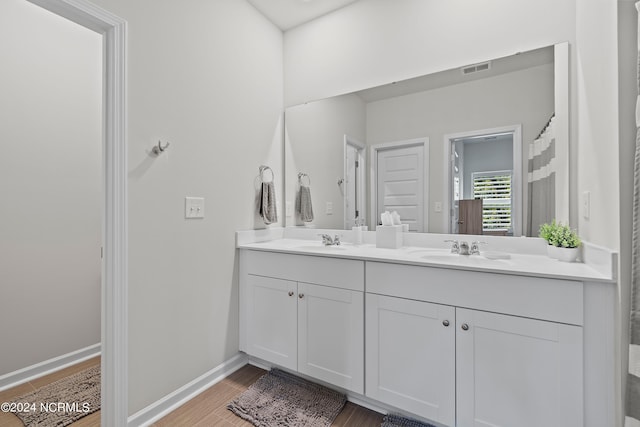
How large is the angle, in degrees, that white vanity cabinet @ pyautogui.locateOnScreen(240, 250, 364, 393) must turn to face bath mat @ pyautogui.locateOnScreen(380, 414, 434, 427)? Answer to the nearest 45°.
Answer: approximately 90° to its left

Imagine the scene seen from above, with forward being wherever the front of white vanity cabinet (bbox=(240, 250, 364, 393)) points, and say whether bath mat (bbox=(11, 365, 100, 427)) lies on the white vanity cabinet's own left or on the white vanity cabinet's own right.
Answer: on the white vanity cabinet's own right

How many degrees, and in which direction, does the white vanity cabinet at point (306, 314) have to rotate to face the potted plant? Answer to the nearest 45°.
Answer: approximately 135° to its left

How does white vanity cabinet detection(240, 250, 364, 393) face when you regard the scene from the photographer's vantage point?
facing the viewer and to the left of the viewer

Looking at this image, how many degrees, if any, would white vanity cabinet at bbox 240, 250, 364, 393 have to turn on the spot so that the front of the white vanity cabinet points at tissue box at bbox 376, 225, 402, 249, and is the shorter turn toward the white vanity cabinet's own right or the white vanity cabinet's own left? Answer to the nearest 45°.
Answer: approximately 135° to the white vanity cabinet's own left
